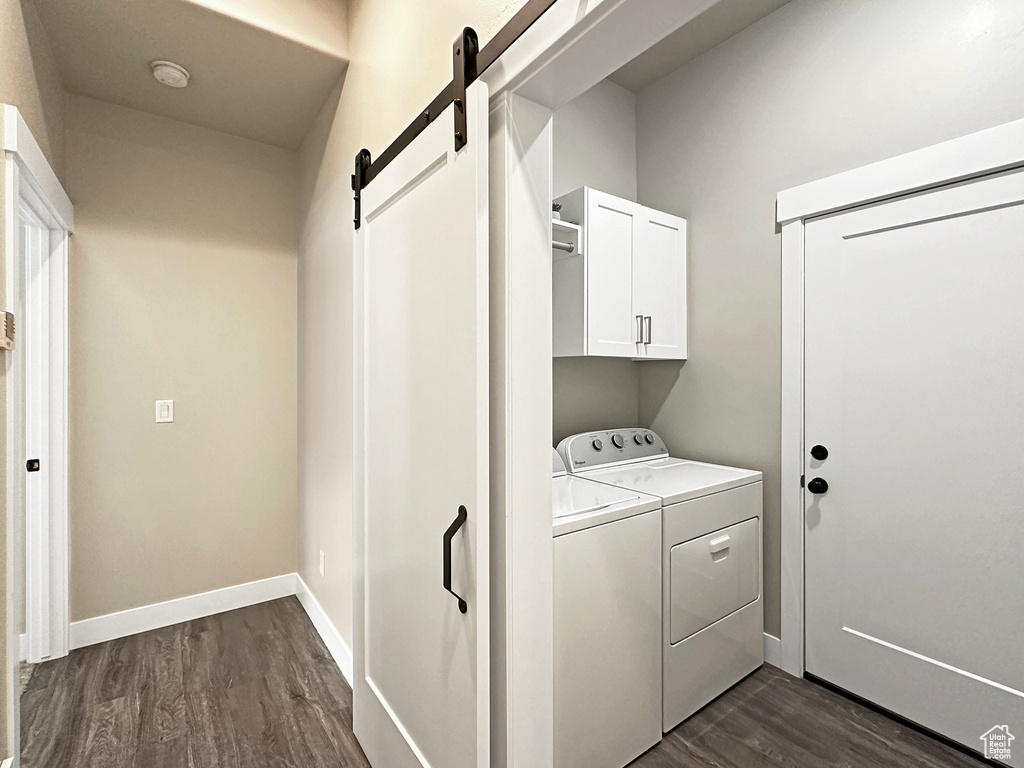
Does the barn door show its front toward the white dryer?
no

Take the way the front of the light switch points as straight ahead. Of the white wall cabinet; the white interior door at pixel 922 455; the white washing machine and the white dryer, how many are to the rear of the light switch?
0

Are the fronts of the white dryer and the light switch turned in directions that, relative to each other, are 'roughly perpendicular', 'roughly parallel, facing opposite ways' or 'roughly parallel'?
roughly parallel

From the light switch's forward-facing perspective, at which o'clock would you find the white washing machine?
The white washing machine is roughly at 11 o'clock from the light switch.

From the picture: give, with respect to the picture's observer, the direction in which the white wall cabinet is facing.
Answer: facing the viewer and to the right of the viewer

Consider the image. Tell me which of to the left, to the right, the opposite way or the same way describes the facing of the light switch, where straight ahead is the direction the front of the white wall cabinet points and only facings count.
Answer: the same way

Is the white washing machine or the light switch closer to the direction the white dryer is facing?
the white washing machine

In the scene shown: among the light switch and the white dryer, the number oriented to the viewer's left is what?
0

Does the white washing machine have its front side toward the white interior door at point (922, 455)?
no

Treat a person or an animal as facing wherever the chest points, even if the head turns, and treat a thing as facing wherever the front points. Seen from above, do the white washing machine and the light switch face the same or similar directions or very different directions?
same or similar directions

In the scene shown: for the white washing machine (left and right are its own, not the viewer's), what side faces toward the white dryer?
left

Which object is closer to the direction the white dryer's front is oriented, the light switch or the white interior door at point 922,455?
the white interior door

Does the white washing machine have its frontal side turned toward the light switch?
no

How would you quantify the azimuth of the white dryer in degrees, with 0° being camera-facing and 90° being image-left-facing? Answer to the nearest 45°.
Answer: approximately 315°

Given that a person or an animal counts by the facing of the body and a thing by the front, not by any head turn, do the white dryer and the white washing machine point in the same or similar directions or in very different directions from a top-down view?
same or similar directions

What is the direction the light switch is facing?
toward the camera

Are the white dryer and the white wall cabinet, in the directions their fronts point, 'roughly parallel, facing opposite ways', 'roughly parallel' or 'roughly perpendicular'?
roughly parallel
